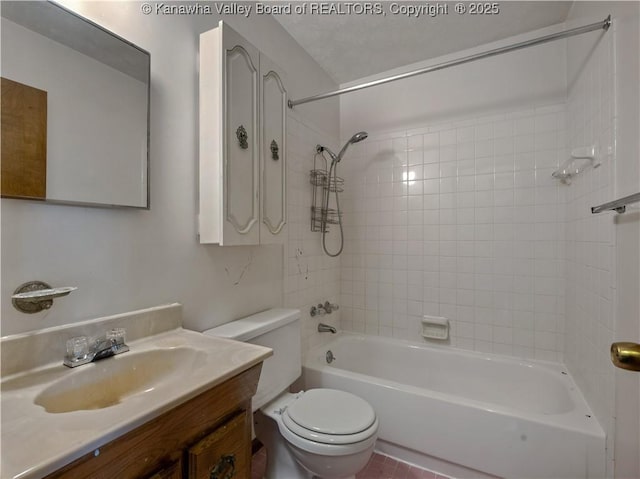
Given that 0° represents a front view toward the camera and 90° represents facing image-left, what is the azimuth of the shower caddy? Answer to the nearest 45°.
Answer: approximately 315°

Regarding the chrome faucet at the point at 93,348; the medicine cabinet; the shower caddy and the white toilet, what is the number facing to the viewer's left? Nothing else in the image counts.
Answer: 0

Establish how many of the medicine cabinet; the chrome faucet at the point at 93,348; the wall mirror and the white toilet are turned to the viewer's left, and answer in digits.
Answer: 0

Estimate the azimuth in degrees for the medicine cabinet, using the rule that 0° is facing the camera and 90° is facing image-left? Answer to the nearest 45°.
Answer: approximately 315°

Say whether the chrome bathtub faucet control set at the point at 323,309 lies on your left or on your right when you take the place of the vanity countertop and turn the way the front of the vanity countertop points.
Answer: on your left

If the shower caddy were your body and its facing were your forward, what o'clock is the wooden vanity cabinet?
The wooden vanity cabinet is roughly at 2 o'clock from the shower caddy.

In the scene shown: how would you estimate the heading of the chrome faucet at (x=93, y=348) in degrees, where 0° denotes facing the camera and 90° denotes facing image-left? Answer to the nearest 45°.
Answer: approximately 315°

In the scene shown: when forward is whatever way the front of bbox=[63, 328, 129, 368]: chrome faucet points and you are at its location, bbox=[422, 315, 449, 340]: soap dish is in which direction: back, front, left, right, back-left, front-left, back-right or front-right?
front-left

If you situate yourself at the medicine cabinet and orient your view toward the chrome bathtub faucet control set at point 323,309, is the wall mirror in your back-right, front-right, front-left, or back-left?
back-left

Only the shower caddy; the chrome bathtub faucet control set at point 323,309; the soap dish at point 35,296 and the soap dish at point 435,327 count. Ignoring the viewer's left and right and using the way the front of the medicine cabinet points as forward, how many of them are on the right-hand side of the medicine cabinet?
1

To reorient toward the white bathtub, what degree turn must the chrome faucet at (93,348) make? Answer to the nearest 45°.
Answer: approximately 45° to its left

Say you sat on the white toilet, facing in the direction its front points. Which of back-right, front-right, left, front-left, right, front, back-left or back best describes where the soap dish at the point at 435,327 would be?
left

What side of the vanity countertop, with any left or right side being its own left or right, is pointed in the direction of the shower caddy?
left
